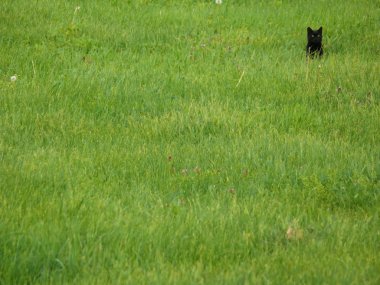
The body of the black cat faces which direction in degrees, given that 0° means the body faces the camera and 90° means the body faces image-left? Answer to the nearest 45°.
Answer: approximately 0°
